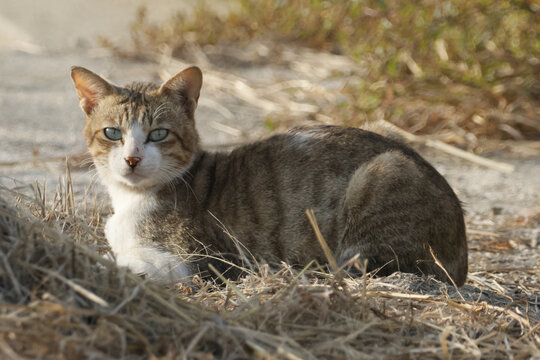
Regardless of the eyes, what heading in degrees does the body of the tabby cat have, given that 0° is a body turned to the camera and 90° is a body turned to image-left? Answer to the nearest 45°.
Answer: approximately 90°
